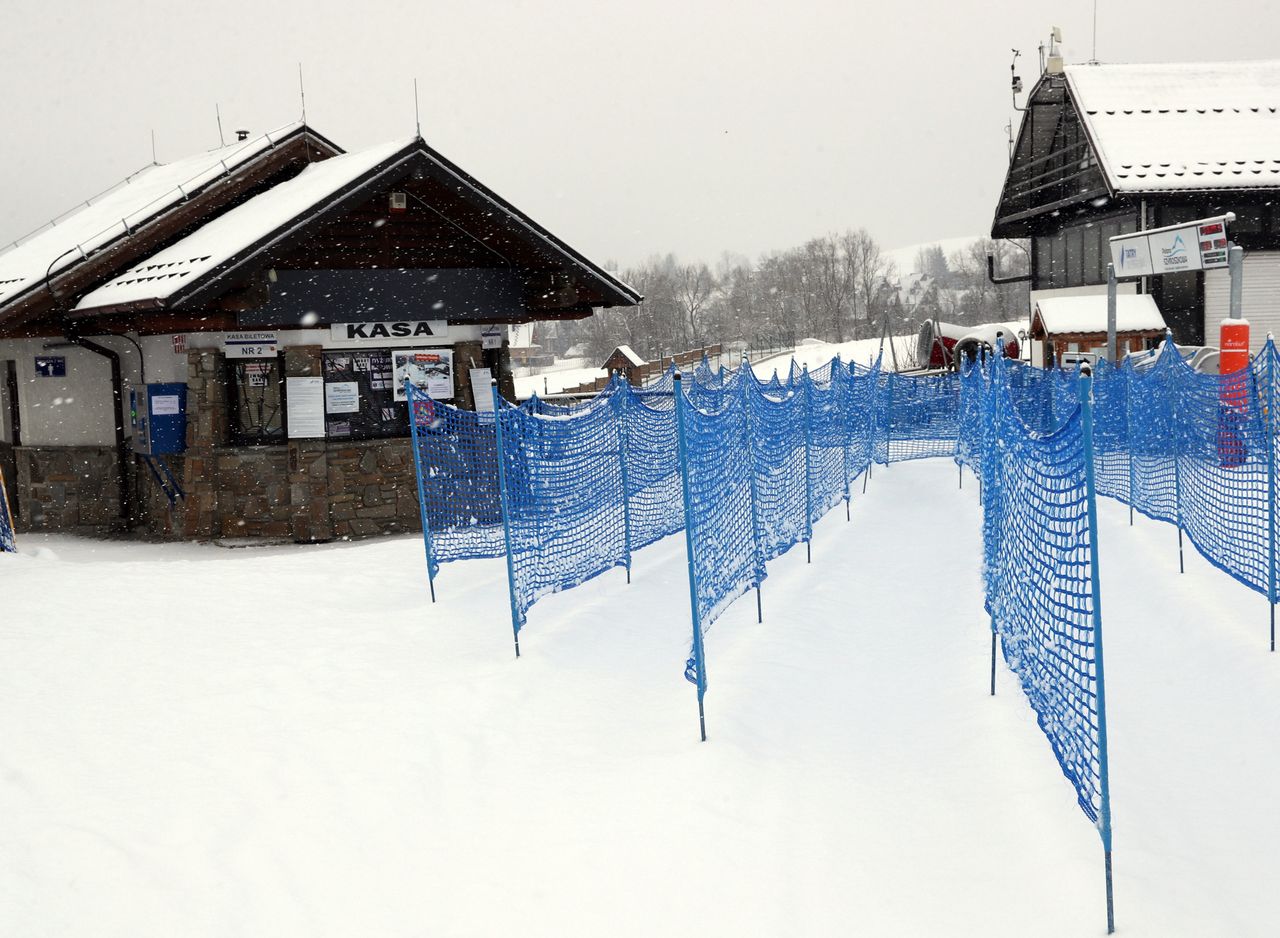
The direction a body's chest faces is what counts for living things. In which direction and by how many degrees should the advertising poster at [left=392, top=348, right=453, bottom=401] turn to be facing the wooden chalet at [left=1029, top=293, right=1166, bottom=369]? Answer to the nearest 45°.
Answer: approximately 135° to its left

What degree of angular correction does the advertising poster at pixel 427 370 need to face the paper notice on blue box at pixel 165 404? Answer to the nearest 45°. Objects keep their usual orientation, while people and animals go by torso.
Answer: approximately 90° to its right

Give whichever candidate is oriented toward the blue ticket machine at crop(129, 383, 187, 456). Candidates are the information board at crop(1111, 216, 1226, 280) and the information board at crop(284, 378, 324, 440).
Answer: the information board at crop(1111, 216, 1226, 280)

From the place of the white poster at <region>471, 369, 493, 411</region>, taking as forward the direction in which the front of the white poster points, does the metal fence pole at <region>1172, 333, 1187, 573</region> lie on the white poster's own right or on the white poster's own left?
on the white poster's own left
